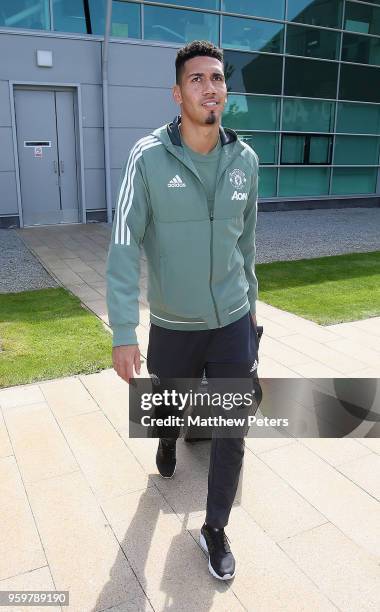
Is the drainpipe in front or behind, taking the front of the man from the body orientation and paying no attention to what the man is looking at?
behind

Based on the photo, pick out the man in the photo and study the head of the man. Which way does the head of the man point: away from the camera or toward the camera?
toward the camera

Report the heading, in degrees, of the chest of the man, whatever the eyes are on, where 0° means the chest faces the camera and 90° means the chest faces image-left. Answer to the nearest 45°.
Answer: approximately 315°
